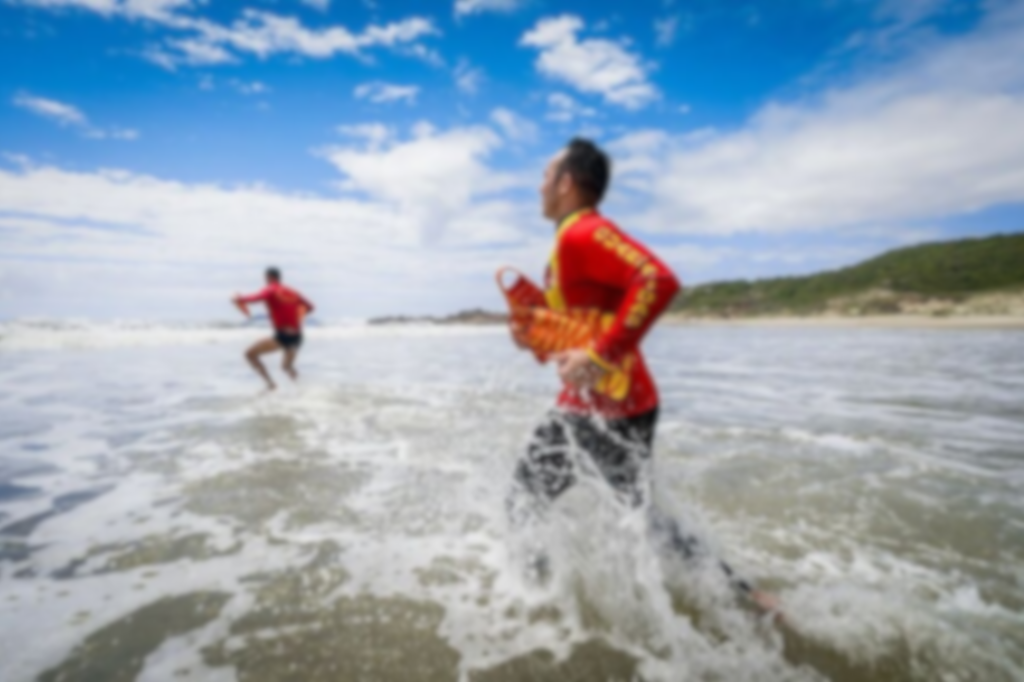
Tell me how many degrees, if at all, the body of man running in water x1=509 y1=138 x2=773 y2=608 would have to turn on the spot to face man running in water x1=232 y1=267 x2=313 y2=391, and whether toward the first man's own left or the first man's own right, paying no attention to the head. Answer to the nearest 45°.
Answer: approximately 45° to the first man's own right

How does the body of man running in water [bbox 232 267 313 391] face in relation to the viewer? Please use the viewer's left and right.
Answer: facing away from the viewer and to the left of the viewer

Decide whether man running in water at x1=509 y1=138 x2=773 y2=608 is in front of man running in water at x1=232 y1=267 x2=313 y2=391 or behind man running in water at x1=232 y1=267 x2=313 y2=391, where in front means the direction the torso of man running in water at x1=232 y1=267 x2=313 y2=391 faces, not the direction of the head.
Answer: behind

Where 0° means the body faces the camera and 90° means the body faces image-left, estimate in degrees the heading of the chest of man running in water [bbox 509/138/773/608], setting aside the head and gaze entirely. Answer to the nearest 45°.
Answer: approximately 90°
